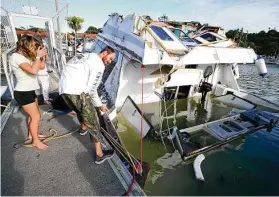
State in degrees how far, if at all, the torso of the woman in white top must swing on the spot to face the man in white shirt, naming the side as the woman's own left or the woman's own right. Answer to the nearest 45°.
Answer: approximately 45° to the woman's own right

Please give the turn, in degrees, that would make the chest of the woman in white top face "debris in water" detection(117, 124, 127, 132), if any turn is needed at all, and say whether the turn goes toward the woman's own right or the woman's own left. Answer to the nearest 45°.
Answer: approximately 45° to the woman's own left

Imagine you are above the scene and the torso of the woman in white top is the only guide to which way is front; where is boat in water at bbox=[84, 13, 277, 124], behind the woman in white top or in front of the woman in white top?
in front

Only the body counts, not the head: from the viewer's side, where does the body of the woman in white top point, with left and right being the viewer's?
facing to the right of the viewer
